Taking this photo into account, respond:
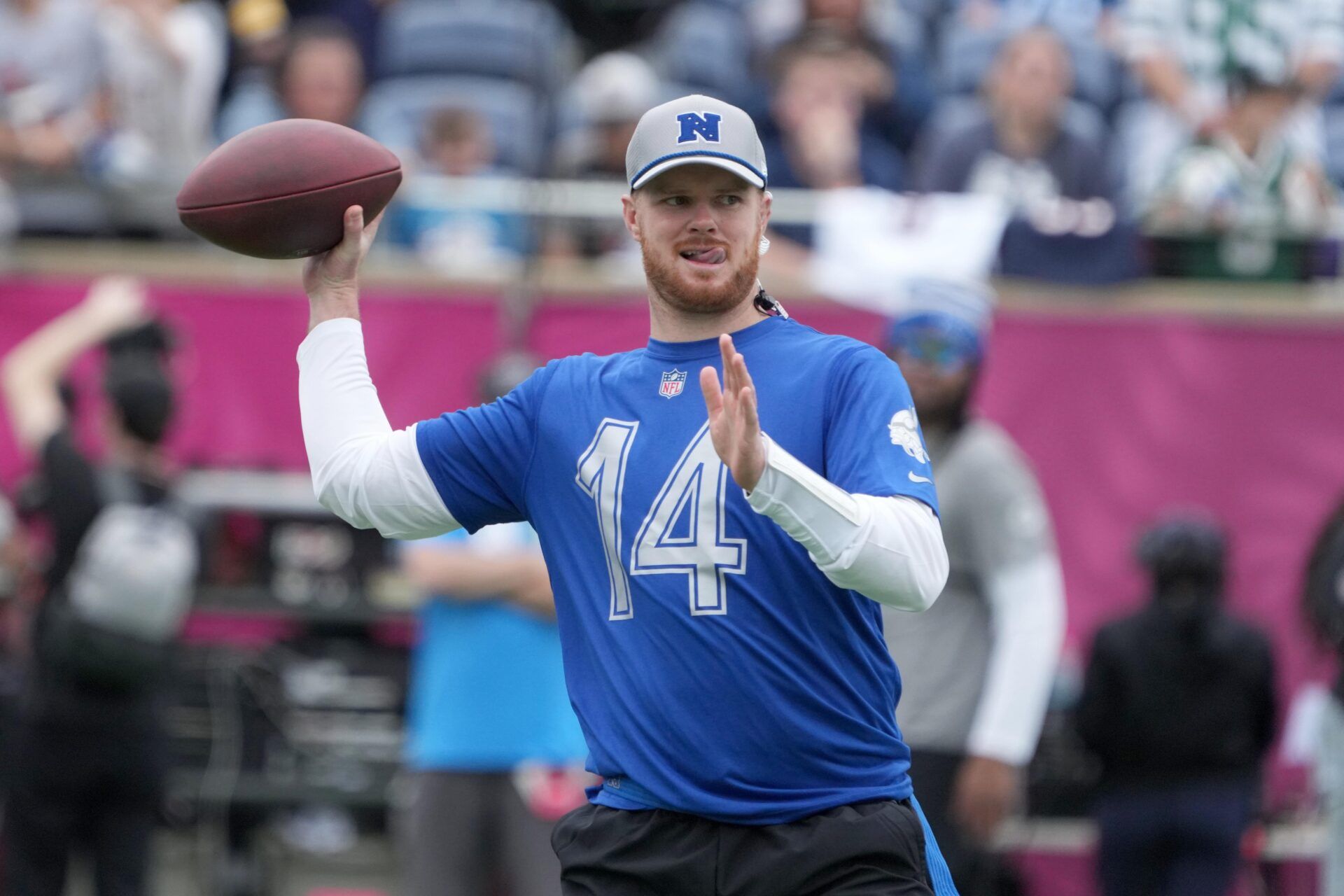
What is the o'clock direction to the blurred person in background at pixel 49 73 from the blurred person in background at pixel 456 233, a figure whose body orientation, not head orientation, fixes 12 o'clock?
the blurred person in background at pixel 49 73 is roughly at 4 o'clock from the blurred person in background at pixel 456 233.

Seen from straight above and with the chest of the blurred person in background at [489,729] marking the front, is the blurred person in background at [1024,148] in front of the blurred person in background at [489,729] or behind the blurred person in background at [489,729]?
behind

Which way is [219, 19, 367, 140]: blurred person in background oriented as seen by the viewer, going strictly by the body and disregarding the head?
toward the camera

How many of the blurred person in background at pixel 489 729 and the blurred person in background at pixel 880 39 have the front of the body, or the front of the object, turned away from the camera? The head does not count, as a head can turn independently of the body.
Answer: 0

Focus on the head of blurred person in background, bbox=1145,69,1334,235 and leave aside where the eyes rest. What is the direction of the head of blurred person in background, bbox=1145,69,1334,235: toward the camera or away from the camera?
toward the camera

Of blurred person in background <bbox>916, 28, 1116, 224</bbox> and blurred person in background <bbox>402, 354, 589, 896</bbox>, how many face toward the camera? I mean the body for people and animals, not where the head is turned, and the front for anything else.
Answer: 2

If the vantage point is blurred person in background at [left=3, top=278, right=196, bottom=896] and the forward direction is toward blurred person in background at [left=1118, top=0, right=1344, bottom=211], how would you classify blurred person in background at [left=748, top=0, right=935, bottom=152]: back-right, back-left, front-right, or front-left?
front-left

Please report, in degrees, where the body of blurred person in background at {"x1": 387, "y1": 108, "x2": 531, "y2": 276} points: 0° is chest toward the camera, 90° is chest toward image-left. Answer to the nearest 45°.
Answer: approximately 0°

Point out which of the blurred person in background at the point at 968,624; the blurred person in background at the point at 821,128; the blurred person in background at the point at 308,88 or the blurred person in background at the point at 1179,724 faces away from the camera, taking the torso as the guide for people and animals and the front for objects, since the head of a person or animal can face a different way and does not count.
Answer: the blurred person in background at the point at 1179,724

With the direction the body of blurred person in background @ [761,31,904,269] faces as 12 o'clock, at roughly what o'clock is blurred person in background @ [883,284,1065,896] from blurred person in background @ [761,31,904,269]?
blurred person in background @ [883,284,1065,896] is roughly at 12 o'clock from blurred person in background @ [761,31,904,269].

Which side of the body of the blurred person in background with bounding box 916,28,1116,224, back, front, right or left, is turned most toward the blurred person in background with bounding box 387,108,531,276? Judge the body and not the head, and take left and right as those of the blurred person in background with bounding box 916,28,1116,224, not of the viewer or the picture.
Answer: right

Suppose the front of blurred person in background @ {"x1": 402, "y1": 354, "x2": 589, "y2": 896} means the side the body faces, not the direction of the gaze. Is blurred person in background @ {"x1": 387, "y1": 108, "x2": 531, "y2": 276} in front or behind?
behind

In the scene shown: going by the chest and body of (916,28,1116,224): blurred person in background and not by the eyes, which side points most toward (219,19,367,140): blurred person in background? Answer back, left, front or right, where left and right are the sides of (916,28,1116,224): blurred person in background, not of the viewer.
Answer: right

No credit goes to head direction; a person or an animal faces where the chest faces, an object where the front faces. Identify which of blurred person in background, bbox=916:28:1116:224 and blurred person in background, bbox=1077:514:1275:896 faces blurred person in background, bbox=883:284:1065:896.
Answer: blurred person in background, bbox=916:28:1116:224

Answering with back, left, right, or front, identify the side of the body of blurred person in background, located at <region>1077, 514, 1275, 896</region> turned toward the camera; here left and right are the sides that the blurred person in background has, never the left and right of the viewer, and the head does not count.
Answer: back
